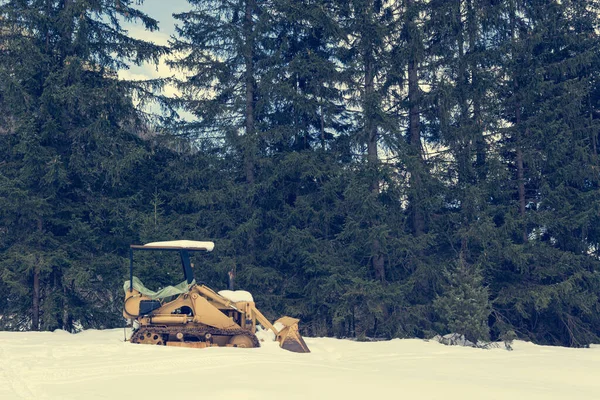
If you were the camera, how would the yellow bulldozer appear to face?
facing to the right of the viewer

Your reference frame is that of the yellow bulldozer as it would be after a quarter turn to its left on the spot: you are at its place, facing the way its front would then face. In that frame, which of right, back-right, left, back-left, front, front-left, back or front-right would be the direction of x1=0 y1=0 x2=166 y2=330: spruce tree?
front-left
